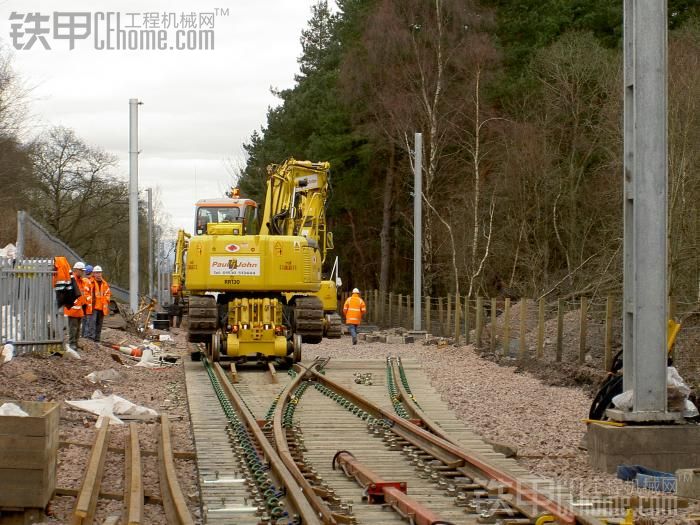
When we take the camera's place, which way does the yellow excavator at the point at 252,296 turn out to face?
facing away from the viewer

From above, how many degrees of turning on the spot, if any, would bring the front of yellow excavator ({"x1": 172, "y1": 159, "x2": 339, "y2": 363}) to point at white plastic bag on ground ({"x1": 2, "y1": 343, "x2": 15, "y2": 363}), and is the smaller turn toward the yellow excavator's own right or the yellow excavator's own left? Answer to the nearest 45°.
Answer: approximately 135° to the yellow excavator's own left

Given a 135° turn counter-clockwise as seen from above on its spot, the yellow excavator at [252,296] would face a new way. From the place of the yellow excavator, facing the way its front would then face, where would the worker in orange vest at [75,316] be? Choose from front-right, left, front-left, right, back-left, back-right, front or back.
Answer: front-right

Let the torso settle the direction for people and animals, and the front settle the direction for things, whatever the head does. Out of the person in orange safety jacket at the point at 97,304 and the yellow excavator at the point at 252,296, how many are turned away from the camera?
1

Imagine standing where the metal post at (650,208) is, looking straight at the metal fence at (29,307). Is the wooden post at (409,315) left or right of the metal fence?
right

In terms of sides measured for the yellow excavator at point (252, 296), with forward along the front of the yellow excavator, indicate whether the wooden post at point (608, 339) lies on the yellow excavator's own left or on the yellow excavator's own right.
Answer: on the yellow excavator's own right

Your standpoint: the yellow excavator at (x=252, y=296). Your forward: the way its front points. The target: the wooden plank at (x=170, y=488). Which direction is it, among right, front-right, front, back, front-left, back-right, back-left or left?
back

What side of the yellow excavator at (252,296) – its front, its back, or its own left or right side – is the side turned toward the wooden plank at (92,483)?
back

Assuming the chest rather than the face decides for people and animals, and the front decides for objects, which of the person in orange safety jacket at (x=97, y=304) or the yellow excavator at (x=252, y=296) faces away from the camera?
the yellow excavator
